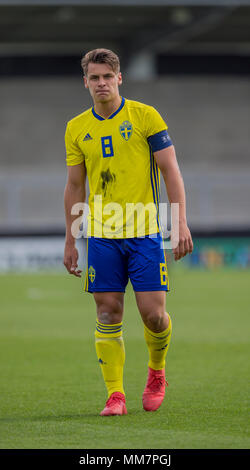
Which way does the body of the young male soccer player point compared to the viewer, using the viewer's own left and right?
facing the viewer
